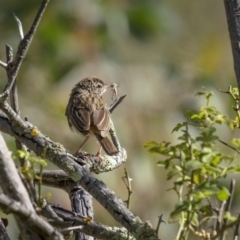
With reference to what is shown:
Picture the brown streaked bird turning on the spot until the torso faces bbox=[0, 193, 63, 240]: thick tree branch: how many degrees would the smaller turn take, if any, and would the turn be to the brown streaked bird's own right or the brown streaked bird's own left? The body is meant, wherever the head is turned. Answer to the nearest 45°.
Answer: approximately 180°

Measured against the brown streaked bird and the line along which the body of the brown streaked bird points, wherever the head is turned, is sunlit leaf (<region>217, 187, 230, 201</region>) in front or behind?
behind

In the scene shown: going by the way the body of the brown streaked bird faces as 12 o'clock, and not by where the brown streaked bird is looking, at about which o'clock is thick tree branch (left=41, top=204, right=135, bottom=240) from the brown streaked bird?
The thick tree branch is roughly at 6 o'clock from the brown streaked bird.

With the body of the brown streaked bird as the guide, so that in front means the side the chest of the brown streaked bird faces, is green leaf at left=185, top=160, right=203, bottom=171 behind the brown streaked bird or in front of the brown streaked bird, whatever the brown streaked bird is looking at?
behind

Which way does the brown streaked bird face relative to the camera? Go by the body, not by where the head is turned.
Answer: away from the camera
